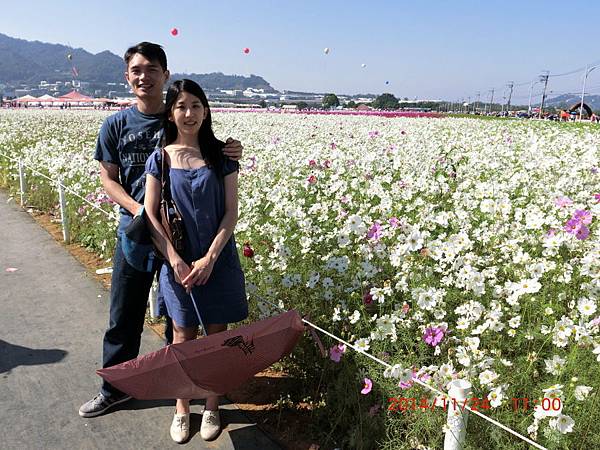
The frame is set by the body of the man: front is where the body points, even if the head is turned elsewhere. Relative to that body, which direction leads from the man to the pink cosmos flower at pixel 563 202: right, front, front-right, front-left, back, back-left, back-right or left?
left

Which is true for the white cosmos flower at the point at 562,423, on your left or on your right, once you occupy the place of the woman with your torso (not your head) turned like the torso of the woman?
on your left

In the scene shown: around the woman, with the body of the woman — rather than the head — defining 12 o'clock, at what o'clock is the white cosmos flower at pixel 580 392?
The white cosmos flower is roughly at 10 o'clock from the woman.

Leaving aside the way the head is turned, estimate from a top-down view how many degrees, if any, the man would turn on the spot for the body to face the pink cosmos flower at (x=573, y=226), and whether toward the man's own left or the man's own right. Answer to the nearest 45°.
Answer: approximately 90° to the man's own left

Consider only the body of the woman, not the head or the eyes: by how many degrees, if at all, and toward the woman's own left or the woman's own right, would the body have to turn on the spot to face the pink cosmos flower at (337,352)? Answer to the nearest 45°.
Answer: approximately 90° to the woman's own left

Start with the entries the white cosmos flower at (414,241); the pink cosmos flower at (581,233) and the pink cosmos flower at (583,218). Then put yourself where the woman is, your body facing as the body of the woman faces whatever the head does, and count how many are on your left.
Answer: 3

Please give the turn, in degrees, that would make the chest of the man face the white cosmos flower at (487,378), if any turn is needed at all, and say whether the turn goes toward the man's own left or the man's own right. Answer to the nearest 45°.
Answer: approximately 45° to the man's own left

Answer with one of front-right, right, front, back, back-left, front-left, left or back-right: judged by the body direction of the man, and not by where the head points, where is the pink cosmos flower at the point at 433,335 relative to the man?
front-left

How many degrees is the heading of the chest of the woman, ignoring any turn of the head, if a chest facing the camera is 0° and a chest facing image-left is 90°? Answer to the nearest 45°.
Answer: approximately 0°

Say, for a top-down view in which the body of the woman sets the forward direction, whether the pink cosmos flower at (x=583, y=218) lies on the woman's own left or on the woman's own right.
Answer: on the woman's own left

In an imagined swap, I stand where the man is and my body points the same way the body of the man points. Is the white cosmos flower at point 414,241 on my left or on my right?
on my left

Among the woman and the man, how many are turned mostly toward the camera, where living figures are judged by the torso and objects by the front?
2

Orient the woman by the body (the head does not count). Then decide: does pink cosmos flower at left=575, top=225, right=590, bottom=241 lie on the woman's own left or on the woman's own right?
on the woman's own left
